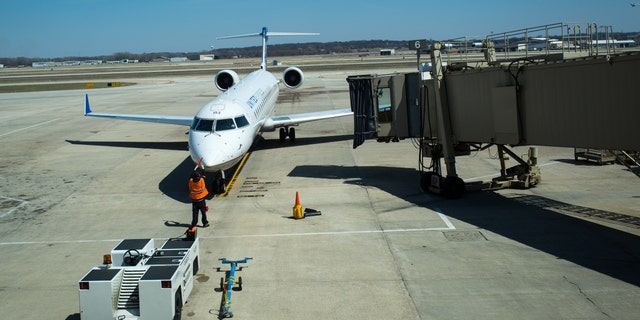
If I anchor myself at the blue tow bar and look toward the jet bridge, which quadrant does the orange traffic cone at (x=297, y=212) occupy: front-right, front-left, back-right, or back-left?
front-left

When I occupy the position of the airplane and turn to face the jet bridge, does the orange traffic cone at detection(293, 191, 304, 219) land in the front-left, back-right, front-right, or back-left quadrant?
front-right

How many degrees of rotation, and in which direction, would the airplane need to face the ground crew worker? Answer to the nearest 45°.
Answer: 0° — it already faces them

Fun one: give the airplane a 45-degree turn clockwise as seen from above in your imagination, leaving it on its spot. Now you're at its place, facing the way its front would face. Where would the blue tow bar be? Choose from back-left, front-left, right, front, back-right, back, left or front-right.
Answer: front-left

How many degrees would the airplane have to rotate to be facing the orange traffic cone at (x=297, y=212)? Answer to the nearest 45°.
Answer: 0° — it already faces it

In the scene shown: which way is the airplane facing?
toward the camera
